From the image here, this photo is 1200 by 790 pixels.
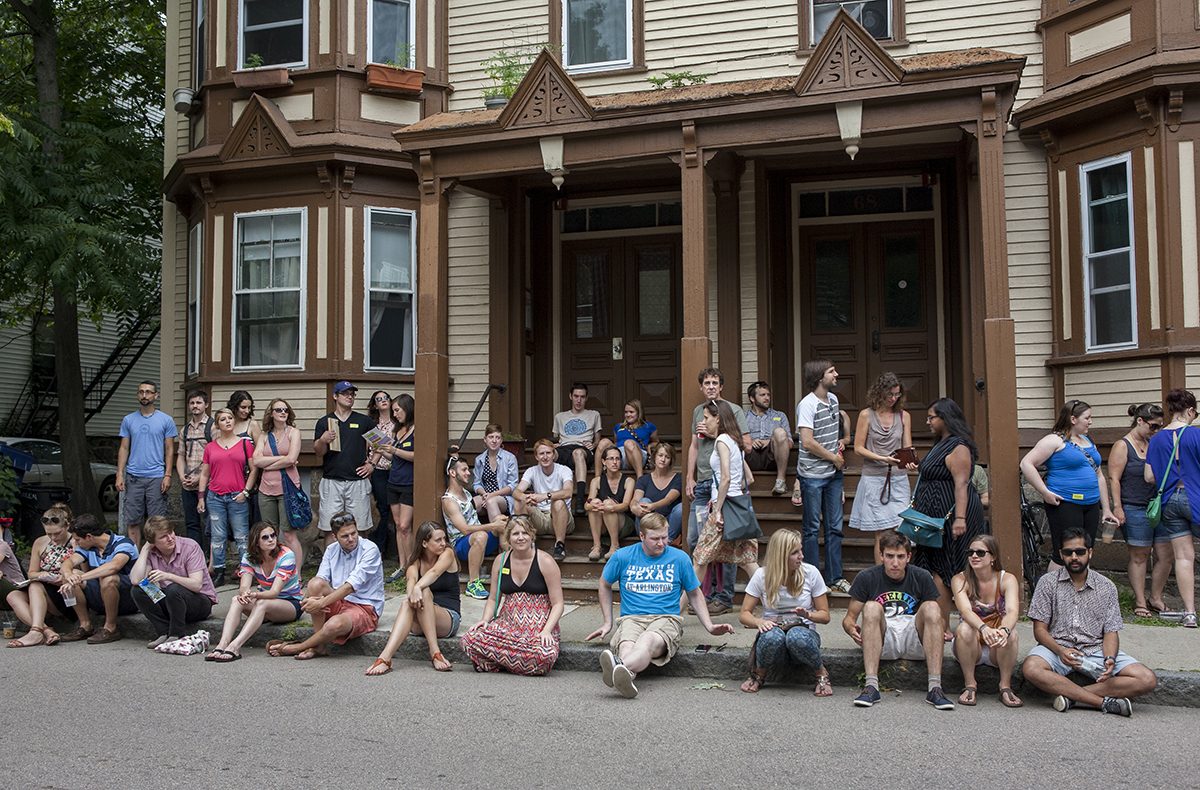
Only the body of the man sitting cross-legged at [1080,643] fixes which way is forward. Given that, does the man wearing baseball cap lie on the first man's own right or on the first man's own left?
on the first man's own right

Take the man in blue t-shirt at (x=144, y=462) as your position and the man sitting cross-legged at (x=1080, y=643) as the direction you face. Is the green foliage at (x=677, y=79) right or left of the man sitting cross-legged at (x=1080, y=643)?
left

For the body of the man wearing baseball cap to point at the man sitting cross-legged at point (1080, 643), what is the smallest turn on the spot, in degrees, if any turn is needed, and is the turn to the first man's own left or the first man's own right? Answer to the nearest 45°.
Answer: approximately 45° to the first man's own left

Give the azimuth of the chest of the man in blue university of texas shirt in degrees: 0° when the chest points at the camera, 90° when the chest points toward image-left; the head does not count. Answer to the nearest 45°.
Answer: approximately 0°

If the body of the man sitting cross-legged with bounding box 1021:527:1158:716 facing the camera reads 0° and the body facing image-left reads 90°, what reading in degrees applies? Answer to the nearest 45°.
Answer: approximately 0°

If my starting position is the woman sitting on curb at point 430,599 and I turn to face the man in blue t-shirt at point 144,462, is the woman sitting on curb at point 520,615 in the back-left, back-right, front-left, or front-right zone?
back-right

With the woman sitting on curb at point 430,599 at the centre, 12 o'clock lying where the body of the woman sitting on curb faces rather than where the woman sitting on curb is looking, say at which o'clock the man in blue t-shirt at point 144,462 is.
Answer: The man in blue t-shirt is roughly at 3 o'clock from the woman sitting on curb.

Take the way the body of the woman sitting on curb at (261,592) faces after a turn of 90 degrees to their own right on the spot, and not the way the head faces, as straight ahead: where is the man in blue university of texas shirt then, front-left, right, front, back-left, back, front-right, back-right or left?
back

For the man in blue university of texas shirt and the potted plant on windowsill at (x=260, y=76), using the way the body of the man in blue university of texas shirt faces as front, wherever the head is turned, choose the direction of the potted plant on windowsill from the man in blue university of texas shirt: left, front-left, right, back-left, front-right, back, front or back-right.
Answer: back-right
